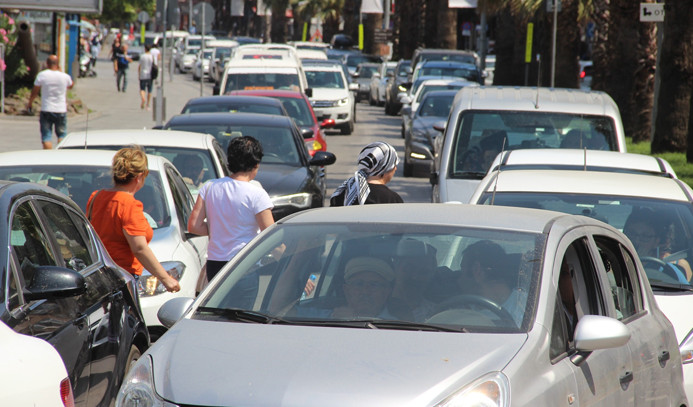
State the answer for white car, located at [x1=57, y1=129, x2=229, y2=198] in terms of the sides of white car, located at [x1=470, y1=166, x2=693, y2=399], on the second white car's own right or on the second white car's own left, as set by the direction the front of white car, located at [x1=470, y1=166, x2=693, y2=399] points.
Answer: on the second white car's own right

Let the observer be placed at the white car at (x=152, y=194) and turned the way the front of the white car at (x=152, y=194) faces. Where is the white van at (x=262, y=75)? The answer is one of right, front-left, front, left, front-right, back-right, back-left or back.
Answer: back

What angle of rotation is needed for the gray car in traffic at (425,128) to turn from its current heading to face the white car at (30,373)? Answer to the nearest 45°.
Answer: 0° — it already faces it

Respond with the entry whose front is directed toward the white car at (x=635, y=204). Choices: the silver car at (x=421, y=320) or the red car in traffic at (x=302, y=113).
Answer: the red car in traffic

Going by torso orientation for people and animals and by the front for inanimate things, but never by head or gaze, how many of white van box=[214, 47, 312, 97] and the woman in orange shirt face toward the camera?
1

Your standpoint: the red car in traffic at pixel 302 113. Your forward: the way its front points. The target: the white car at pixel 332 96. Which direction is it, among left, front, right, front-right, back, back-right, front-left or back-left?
back

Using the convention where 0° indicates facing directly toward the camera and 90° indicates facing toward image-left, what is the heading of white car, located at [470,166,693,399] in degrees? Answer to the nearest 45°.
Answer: approximately 0°

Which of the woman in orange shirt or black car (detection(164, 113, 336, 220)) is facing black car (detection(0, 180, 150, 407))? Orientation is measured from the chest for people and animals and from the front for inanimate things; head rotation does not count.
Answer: black car (detection(164, 113, 336, 220))

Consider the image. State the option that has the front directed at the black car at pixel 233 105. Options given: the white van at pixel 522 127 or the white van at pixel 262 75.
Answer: the white van at pixel 262 75
